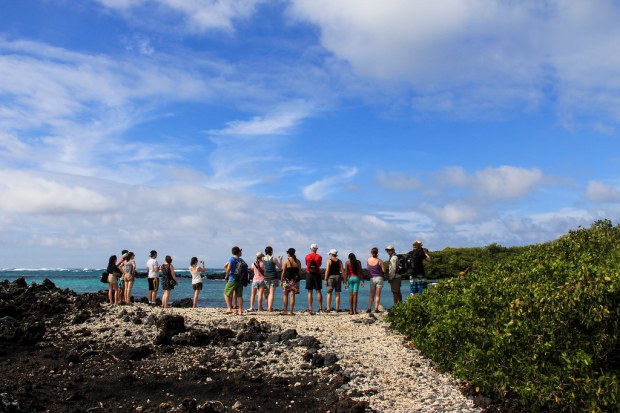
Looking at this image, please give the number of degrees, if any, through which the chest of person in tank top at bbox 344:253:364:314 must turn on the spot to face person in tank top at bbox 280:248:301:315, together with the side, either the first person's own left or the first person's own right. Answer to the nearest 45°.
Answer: approximately 90° to the first person's own left

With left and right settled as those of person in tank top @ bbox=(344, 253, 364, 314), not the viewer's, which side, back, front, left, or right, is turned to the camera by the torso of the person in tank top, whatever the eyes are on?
back

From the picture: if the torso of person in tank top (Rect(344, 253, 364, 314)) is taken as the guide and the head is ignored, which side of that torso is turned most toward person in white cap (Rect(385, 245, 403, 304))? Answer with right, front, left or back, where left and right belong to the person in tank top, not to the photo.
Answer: right

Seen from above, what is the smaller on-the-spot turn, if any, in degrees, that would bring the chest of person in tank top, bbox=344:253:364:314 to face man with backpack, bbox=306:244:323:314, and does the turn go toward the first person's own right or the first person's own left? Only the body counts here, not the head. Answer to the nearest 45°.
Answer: approximately 90° to the first person's own left

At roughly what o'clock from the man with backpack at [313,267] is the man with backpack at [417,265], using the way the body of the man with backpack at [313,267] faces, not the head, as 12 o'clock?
the man with backpack at [417,265] is roughly at 3 o'clock from the man with backpack at [313,267].

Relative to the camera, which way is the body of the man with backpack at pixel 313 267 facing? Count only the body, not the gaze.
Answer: away from the camera

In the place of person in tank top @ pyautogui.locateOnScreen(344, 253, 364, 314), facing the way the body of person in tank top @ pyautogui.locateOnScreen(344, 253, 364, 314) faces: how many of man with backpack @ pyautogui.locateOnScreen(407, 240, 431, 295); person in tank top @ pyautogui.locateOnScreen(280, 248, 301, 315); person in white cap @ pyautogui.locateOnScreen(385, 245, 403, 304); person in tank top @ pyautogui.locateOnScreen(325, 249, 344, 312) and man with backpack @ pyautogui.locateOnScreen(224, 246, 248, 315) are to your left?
3

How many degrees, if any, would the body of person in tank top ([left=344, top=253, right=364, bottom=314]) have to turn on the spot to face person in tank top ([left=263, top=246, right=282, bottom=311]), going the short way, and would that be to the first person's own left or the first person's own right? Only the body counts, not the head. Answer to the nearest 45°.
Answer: approximately 90° to the first person's own left

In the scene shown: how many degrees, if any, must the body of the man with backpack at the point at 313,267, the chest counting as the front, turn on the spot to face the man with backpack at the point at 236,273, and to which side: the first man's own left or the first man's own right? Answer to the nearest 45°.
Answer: approximately 90° to the first man's own left

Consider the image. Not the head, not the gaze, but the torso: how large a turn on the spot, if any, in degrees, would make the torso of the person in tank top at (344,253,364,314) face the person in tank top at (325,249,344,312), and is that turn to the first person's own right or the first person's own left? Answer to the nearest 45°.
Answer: approximately 90° to the first person's own left
